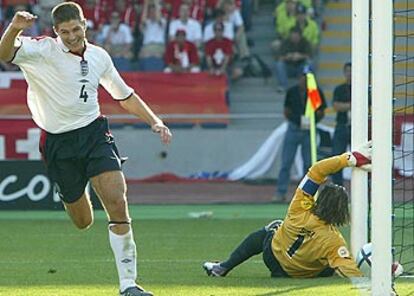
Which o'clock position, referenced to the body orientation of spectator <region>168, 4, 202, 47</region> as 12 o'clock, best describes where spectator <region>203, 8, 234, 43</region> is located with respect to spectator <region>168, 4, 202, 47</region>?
spectator <region>203, 8, 234, 43</region> is roughly at 9 o'clock from spectator <region>168, 4, 202, 47</region>.

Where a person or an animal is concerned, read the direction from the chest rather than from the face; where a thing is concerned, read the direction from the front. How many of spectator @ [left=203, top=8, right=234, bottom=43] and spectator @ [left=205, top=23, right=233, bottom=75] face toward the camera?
2

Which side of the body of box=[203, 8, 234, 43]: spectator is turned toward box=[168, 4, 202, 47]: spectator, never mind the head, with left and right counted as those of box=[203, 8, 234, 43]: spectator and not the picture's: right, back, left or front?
right

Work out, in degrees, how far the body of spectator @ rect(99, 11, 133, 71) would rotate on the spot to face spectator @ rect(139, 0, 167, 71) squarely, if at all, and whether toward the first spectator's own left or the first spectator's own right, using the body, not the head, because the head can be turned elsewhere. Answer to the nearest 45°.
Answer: approximately 90° to the first spectator's own left

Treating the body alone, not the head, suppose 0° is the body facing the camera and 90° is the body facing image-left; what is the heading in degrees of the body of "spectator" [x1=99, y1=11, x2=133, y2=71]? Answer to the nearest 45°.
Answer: approximately 0°
